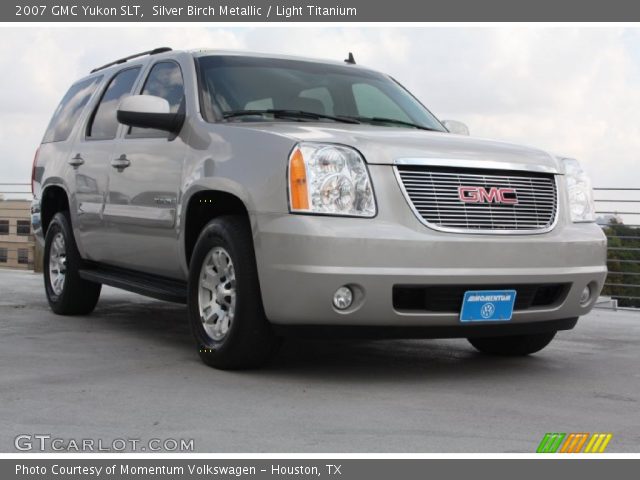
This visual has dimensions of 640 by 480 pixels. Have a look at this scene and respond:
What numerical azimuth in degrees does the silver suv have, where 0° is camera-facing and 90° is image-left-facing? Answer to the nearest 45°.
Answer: approximately 315°
